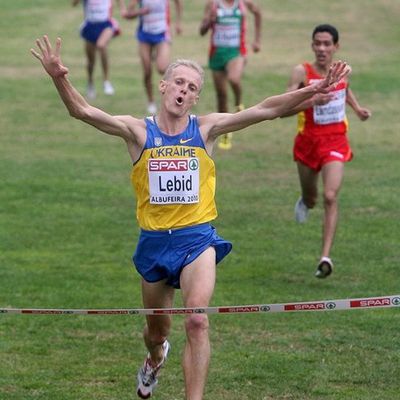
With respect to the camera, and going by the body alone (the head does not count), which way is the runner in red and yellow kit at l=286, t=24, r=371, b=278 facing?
toward the camera

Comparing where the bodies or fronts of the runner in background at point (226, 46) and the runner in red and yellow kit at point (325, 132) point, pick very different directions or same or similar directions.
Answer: same or similar directions

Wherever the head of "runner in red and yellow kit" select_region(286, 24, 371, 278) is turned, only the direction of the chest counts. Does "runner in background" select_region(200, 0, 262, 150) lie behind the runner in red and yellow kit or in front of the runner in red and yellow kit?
behind

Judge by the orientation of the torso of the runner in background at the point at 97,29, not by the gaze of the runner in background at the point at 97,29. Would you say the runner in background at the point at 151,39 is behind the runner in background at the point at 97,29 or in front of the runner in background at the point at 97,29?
in front

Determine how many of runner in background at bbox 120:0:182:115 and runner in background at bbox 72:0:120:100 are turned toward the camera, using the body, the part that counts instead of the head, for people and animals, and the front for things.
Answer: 2

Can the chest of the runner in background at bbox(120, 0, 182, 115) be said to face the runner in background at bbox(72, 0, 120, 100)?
no

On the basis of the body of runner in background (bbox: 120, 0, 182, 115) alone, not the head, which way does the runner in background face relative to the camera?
toward the camera

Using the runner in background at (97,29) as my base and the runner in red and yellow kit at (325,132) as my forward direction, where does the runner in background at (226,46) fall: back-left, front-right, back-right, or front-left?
front-left

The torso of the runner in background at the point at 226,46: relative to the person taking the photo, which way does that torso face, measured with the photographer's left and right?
facing the viewer

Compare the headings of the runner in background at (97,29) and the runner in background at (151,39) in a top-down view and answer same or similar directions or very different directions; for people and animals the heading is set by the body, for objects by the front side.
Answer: same or similar directions

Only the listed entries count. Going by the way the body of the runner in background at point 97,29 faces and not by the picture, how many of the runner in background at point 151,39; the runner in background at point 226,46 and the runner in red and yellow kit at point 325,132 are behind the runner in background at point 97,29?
0

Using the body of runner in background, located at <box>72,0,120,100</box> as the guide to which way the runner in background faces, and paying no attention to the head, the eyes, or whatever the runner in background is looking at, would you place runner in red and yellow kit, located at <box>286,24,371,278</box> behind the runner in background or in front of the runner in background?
in front

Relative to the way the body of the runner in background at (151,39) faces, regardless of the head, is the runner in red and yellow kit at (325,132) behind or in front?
in front

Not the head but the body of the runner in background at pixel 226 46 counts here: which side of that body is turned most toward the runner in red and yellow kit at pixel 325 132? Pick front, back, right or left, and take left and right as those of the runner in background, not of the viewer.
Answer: front
